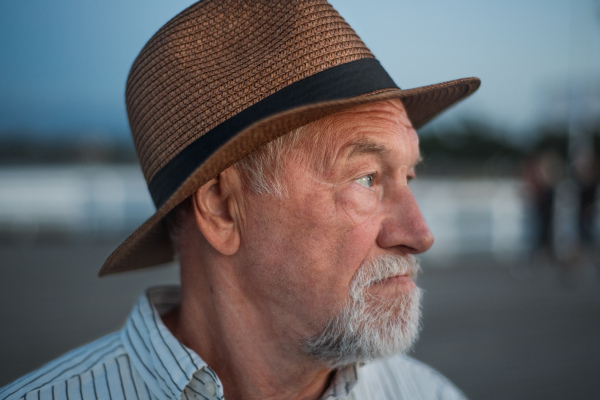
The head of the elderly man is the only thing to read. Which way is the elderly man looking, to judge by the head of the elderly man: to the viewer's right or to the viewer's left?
to the viewer's right

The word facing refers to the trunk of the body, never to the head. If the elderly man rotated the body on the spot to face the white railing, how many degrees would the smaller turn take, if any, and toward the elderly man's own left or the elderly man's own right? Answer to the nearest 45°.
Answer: approximately 135° to the elderly man's own left

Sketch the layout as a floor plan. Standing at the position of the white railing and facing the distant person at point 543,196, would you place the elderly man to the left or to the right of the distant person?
right

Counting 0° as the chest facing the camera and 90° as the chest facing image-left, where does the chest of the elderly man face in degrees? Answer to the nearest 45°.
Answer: approximately 315°
